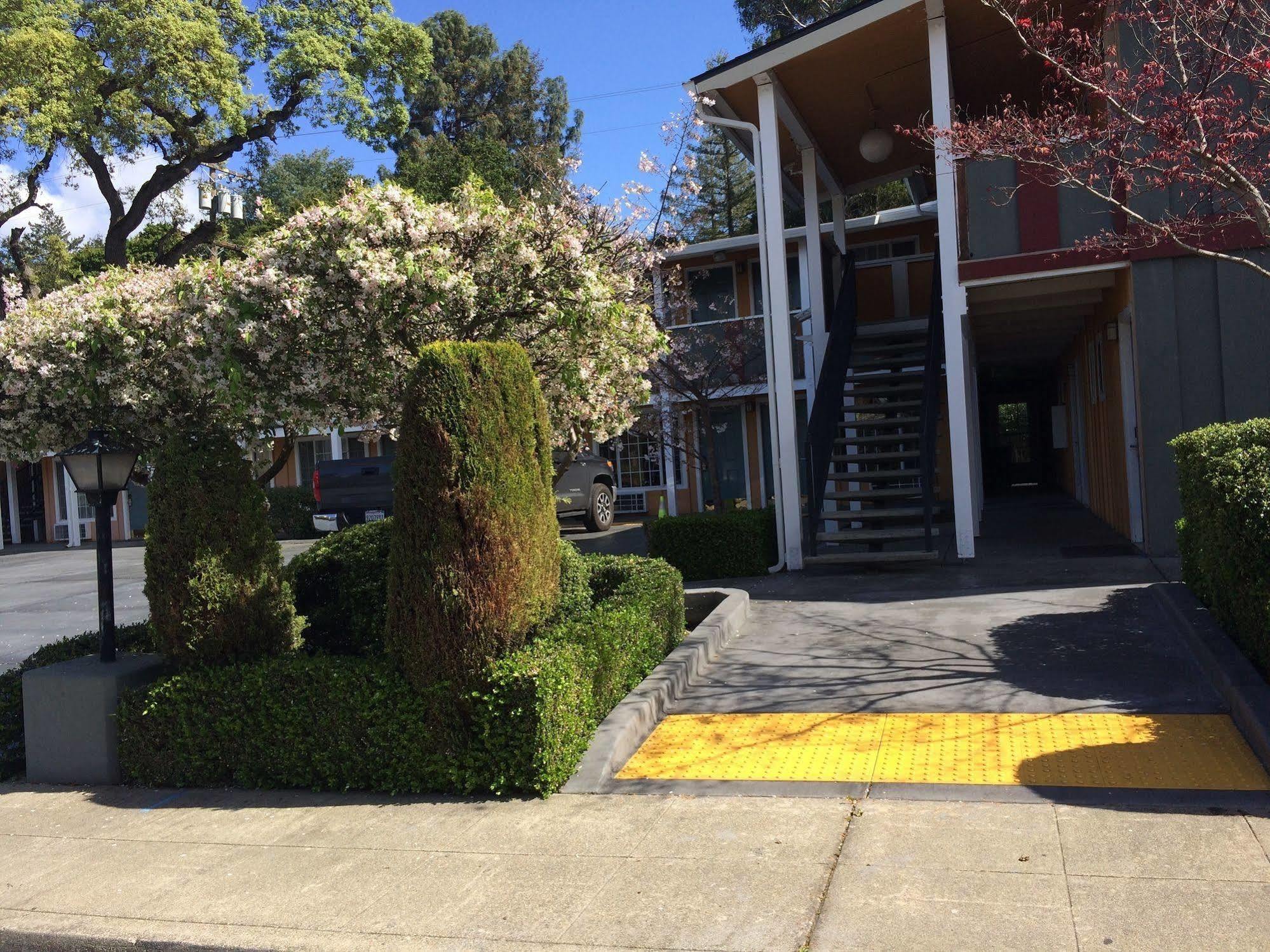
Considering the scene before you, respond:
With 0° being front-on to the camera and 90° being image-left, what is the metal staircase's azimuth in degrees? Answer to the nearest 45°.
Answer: approximately 0°

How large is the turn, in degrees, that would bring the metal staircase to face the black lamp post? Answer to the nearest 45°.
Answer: approximately 45° to its right

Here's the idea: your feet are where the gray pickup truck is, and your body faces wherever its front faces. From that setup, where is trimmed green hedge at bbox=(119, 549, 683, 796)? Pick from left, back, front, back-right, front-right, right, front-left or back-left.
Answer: back-right

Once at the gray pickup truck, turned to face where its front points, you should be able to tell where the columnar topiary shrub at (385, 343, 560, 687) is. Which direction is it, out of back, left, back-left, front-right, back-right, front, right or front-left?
back-right

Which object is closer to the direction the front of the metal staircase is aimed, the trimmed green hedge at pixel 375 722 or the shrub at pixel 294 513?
the trimmed green hedge

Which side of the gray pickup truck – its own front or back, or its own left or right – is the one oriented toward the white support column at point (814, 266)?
right

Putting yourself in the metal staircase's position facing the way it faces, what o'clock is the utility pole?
The utility pole is roughly at 4 o'clock from the metal staircase.

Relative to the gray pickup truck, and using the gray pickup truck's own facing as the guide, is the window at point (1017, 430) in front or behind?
in front

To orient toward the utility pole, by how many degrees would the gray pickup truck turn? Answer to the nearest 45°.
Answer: approximately 90° to its left

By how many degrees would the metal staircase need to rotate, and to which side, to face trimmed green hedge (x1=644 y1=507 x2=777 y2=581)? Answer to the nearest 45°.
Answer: approximately 45° to its right

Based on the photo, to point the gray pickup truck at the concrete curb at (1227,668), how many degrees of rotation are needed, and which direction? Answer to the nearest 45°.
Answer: approximately 135° to its right

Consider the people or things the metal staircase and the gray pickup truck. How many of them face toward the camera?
1

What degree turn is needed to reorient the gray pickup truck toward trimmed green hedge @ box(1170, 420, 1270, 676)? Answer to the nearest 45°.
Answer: approximately 135° to its right

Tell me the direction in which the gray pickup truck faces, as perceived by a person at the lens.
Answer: facing away from the viewer and to the right of the viewer

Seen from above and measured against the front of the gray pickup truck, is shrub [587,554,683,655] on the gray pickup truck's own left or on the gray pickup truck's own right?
on the gray pickup truck's own right

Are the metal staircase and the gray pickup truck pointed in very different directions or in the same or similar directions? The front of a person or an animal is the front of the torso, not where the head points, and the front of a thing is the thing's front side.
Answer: very different directions

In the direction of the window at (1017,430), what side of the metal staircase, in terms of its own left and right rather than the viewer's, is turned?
back
